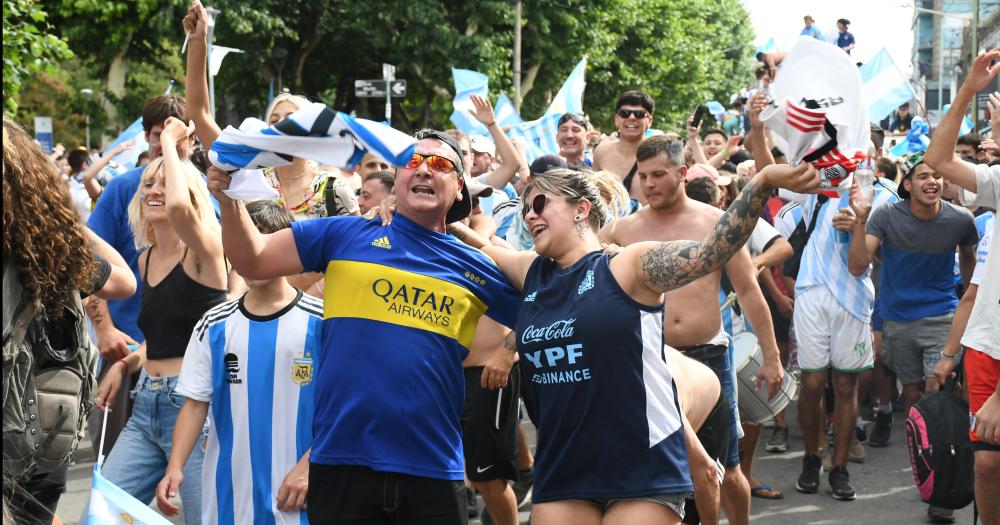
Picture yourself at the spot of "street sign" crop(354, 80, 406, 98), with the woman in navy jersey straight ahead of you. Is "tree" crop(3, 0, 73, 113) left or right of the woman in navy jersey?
right

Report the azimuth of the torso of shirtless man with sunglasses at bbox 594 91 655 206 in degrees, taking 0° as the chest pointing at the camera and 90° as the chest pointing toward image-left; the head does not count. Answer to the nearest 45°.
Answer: approximately 0°

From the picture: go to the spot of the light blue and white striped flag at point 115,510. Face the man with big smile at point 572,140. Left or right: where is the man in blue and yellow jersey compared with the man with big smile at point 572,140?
right

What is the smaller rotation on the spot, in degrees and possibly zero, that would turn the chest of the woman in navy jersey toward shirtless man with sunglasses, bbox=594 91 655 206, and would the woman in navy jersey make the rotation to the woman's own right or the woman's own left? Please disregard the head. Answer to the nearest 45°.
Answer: approximately 135° to the woman's own right

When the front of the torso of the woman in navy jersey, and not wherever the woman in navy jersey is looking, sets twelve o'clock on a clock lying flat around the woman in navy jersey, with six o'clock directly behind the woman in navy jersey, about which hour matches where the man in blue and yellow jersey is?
The man in blue and yellow jersey is roughly at 1 o'clock from the woman in navy jersey.

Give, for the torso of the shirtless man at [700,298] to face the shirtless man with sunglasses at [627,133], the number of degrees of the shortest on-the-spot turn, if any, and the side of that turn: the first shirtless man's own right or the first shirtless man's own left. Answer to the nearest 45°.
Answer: approximately 135° to the first shirtless man's own right

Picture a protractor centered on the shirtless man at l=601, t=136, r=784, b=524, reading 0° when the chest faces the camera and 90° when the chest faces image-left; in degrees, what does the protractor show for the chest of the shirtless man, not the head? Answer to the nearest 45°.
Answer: approximately 45°

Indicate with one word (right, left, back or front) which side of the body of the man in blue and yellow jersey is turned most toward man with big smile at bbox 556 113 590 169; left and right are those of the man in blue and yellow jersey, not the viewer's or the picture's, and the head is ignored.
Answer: back
